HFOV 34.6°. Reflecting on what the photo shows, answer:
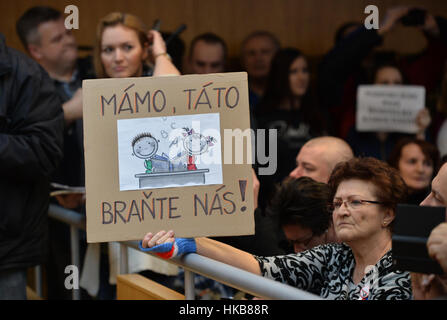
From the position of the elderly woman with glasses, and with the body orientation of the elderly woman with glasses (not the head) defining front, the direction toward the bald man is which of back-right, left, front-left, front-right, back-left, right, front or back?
back-right

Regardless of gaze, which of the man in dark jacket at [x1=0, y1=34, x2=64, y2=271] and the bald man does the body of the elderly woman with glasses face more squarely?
the man in dark jacket

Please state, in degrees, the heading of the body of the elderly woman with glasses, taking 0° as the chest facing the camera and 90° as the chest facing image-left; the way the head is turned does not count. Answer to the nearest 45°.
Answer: approximately 45°

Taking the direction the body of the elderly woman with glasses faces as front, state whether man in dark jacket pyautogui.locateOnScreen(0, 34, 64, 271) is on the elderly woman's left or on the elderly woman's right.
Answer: on the elderly woman's right
